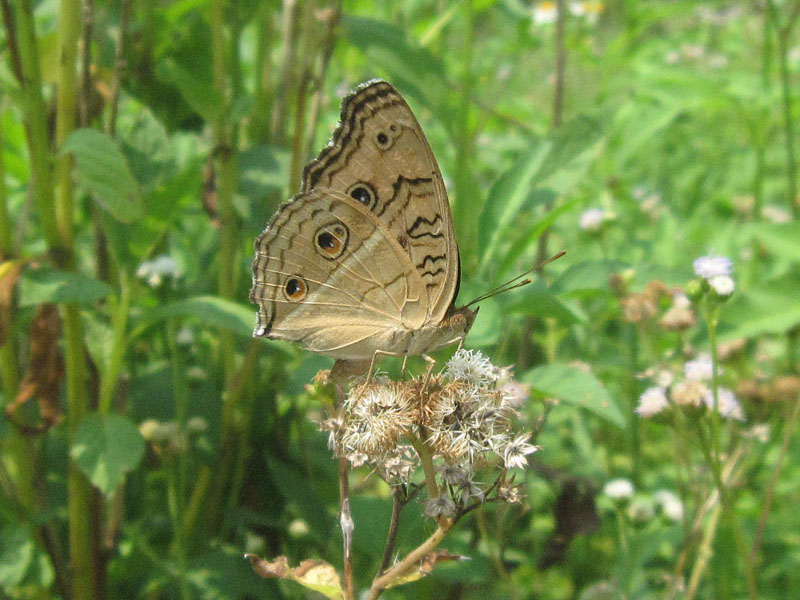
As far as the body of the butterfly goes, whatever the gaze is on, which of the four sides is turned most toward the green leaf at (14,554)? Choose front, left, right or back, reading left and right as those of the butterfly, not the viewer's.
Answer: back

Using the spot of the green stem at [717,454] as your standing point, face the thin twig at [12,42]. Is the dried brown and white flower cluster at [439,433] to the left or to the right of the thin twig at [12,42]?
left

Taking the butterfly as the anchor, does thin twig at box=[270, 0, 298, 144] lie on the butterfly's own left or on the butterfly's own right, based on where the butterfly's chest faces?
on the butterfly's own left

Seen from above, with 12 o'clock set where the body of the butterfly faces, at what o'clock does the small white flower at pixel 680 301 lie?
The small white flower is roughly at 11 o'clock from the butterfly.

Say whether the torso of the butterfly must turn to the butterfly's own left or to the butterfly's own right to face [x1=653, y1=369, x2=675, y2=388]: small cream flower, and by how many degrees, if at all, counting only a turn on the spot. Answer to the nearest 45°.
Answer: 0° — it already faces it

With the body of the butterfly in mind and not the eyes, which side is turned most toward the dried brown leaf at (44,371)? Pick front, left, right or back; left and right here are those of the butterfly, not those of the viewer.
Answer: back

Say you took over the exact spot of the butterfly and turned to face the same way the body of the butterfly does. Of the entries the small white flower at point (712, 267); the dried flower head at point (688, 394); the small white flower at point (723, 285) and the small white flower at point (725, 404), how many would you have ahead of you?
4

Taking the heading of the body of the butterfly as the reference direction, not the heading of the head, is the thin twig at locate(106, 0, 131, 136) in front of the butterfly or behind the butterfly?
behind

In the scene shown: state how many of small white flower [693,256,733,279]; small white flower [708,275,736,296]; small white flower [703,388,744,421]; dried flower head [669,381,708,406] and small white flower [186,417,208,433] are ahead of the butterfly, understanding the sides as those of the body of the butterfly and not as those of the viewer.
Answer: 4

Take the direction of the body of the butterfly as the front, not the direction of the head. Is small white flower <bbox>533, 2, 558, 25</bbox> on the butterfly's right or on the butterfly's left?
on the butterfly's left

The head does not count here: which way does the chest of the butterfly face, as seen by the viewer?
to the viewer's right

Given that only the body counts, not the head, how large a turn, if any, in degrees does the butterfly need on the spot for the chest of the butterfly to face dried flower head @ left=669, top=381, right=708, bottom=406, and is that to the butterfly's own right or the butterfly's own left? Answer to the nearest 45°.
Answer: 0° — it already faces it

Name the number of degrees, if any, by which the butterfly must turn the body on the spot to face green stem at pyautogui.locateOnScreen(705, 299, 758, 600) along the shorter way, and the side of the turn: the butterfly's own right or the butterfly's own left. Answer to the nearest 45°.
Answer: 0° — it already faces it

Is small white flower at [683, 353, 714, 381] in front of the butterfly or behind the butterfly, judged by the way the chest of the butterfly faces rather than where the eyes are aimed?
in front

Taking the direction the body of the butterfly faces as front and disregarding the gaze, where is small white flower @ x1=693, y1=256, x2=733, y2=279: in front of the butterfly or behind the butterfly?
in front

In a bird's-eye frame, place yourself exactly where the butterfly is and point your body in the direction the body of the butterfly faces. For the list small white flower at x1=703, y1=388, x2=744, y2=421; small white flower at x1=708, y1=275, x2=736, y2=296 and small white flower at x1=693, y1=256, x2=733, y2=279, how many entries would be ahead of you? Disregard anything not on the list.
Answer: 3

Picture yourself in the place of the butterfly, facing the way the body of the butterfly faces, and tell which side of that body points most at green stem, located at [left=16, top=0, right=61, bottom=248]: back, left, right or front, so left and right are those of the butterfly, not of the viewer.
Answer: back

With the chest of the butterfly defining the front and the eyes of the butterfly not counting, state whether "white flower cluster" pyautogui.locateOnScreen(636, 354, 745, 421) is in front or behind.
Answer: in front

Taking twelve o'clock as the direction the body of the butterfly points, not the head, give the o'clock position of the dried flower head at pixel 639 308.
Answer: The dried flower head is roughly at 11 o'clock from the butterfly.

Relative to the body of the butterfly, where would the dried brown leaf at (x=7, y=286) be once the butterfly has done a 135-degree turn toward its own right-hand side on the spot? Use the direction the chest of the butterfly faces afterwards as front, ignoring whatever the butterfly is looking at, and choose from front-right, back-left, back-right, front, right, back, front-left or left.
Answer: front-right
